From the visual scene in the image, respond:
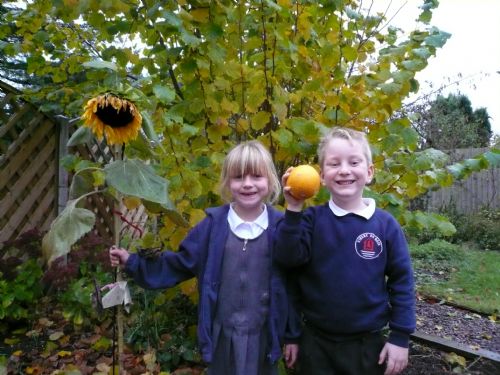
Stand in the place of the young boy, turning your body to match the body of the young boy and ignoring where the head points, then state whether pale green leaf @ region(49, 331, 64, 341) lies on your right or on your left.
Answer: on your right

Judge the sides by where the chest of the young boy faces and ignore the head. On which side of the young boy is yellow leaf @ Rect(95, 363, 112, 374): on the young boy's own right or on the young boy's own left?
on the young boy's own right

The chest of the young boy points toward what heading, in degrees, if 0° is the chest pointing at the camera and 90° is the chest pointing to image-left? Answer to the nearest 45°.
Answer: approximately 0°

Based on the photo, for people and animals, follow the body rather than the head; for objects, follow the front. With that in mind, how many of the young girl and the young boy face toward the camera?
2

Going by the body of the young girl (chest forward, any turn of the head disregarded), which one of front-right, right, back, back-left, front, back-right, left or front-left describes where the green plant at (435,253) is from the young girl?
back-left

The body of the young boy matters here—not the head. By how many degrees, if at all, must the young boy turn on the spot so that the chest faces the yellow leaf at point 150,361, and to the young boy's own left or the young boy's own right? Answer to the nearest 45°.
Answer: approximately 135° to the young boy's own right

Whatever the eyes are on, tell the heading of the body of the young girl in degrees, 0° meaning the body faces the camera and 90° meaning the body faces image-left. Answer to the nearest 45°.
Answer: approximately 0°

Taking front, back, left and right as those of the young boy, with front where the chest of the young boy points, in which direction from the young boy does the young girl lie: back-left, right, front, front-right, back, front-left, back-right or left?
right

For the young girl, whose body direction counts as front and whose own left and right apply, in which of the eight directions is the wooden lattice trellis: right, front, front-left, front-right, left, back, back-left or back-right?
back-right

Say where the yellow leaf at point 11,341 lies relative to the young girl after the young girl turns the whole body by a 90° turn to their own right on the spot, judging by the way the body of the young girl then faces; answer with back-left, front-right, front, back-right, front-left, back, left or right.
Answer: front-right

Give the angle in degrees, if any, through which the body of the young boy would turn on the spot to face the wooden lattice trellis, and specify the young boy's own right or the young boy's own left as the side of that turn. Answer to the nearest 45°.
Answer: approximately 135° to the young boy's own right

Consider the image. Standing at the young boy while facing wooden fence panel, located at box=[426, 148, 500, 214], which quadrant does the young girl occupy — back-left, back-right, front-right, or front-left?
back-left
